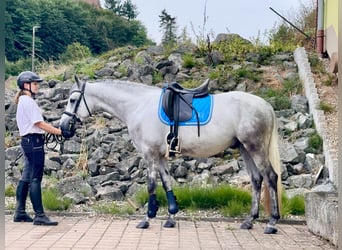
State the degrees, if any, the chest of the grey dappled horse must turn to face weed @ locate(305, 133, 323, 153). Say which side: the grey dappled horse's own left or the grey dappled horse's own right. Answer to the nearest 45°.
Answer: approximately 135° to the grey dappled horse's own right

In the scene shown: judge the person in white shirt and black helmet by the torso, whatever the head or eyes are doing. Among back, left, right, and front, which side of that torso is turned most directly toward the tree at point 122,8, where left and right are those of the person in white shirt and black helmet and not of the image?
left

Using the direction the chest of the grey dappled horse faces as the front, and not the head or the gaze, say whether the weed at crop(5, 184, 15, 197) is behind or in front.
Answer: in front

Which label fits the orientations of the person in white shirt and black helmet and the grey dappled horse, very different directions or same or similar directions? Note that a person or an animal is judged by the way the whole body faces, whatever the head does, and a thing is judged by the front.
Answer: very different directions

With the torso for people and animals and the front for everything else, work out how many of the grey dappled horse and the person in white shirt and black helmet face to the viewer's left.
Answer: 1

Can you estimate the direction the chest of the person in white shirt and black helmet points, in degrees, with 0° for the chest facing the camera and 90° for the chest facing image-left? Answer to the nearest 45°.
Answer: approximately 270°

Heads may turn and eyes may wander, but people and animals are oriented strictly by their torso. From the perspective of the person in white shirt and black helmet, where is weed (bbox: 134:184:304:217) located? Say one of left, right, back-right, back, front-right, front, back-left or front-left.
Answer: front

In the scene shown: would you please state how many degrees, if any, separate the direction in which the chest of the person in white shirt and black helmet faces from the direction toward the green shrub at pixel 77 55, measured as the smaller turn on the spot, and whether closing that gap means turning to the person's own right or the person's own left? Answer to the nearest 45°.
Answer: approximately 90° to the person's own left

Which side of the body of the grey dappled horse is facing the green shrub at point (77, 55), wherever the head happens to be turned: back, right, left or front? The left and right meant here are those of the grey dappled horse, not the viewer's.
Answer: right

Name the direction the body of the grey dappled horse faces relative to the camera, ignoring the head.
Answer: to the viewer's left

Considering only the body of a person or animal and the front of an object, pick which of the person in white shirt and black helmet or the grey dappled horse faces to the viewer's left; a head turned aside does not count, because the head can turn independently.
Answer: the grey dappled horse

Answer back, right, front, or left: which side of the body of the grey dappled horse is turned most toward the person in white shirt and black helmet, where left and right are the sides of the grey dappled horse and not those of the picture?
front
